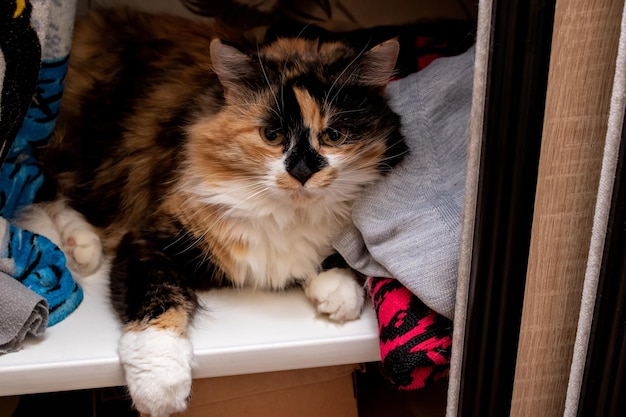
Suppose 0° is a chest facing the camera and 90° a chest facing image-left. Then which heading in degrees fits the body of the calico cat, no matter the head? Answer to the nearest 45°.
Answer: approximately 315°
